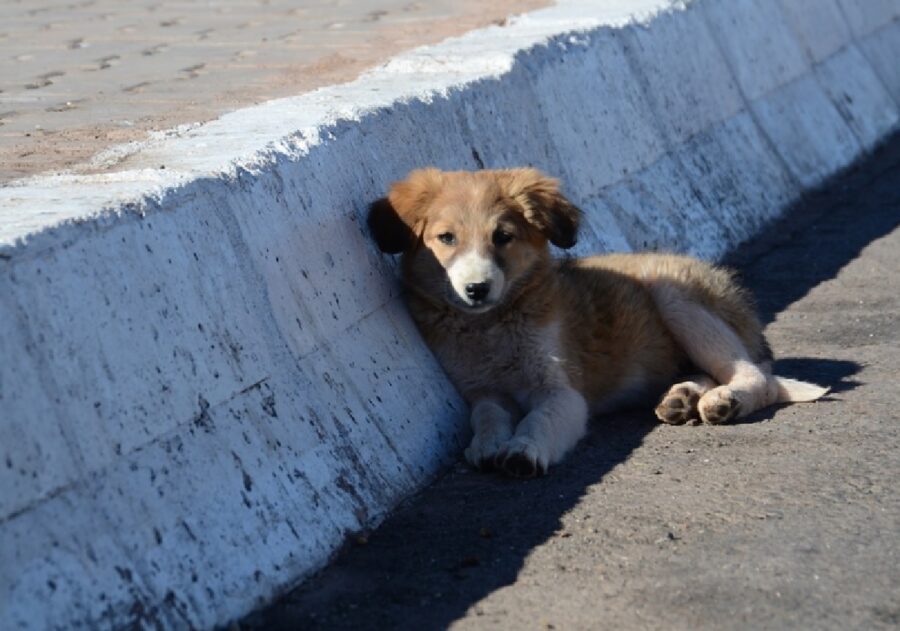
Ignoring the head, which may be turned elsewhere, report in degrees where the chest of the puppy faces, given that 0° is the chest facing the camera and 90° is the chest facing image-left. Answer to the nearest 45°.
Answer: approximately 45°
